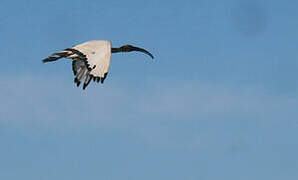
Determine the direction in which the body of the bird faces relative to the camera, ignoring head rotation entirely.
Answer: to the viewer's right
